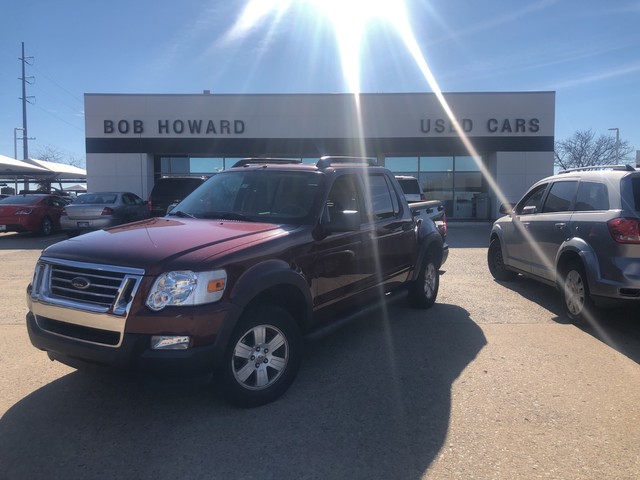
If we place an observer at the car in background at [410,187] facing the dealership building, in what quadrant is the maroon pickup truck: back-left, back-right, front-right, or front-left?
back-left

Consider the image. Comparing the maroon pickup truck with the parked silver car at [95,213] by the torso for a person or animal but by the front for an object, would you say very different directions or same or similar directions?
very different directions

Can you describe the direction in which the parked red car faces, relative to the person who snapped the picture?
facing away from the viewer and to the right of the viewer

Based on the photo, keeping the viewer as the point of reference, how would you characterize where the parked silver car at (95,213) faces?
facing away from the viewer and to the right of the viewer

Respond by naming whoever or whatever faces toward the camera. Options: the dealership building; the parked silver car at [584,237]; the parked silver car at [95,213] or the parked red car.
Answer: the dealership building

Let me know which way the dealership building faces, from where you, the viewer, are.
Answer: facing the viewer

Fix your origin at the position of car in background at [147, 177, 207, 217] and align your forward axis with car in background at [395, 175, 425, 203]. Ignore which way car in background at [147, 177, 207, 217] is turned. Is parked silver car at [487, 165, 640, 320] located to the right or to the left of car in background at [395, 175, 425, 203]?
right

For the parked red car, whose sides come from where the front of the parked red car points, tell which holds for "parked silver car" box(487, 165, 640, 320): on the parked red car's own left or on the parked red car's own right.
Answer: on the parked red car's own right

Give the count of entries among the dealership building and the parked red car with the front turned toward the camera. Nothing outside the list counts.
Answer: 1

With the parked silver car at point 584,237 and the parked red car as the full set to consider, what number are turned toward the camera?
0

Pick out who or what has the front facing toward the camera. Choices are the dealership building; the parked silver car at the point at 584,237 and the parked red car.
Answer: the dealership building

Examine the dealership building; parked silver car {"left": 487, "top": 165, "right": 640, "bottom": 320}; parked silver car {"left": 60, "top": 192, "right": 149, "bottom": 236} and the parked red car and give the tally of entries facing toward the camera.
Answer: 1

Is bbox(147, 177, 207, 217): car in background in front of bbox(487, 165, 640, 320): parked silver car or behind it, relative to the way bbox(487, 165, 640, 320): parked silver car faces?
in front

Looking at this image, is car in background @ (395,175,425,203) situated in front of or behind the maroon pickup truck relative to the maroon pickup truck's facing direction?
behind

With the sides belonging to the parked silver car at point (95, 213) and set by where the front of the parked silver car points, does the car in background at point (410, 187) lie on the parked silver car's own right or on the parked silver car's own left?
on the parked silver car's own right

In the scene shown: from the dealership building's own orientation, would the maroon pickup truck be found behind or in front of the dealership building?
in front
